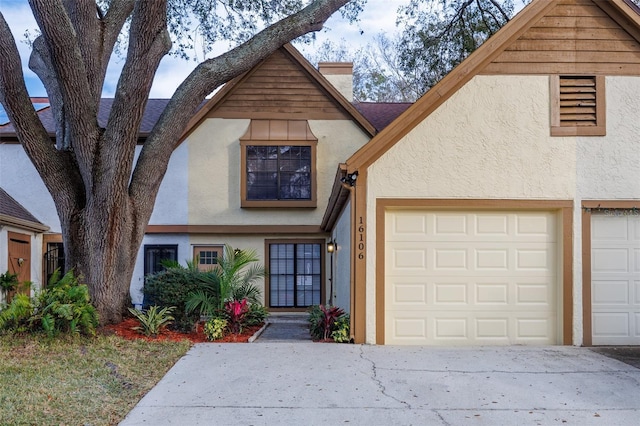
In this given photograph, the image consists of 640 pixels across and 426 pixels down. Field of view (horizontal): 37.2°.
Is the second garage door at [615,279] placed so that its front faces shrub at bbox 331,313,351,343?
no

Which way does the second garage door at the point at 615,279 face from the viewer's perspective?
toward the camera

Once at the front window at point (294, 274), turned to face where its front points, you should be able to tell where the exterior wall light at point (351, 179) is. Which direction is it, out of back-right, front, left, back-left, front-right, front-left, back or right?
front

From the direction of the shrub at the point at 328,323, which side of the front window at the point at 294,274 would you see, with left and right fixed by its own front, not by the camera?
front

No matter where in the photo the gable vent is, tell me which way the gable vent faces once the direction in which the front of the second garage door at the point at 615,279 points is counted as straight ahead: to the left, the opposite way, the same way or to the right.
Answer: the same way

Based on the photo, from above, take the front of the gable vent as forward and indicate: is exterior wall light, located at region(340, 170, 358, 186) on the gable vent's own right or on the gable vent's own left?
on the gable vent's own right

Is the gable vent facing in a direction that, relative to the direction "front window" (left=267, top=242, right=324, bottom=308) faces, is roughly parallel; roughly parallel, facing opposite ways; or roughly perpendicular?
roughly parallel

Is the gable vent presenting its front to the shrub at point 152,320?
no

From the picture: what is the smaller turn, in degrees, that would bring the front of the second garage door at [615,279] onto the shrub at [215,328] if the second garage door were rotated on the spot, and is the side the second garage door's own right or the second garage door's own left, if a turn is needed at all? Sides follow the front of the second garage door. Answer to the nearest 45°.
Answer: approximately 90° to the second garage door's own right

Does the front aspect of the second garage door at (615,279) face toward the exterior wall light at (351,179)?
no

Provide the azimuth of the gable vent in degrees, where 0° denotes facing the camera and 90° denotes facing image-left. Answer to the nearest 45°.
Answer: approximately 0°

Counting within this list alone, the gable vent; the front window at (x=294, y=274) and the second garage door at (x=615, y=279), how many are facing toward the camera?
3

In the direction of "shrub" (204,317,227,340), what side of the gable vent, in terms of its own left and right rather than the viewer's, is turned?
right

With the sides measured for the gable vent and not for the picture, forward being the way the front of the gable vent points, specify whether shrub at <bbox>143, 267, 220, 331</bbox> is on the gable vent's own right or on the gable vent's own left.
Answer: on the gable vent's own right
